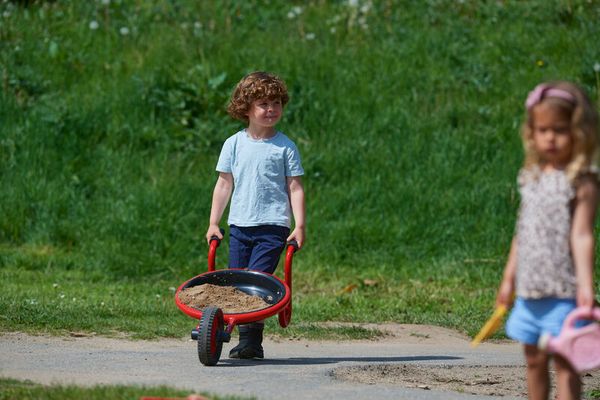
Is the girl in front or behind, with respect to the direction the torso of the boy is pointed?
in front

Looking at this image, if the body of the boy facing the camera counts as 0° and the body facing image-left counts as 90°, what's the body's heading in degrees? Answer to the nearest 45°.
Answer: approximately 0°

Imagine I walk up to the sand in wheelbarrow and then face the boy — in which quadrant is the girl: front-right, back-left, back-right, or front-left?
back-right

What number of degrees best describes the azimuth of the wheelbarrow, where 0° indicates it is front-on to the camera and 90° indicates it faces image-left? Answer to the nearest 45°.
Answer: approximately 45°
